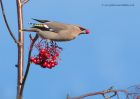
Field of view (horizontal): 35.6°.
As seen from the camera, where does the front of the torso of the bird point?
to the viewer's right
